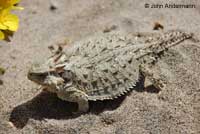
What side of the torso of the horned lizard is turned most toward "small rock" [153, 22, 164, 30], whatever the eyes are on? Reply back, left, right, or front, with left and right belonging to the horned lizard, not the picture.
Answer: back

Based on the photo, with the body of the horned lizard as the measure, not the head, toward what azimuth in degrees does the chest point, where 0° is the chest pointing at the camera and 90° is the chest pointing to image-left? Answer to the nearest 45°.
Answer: approximately 45°
